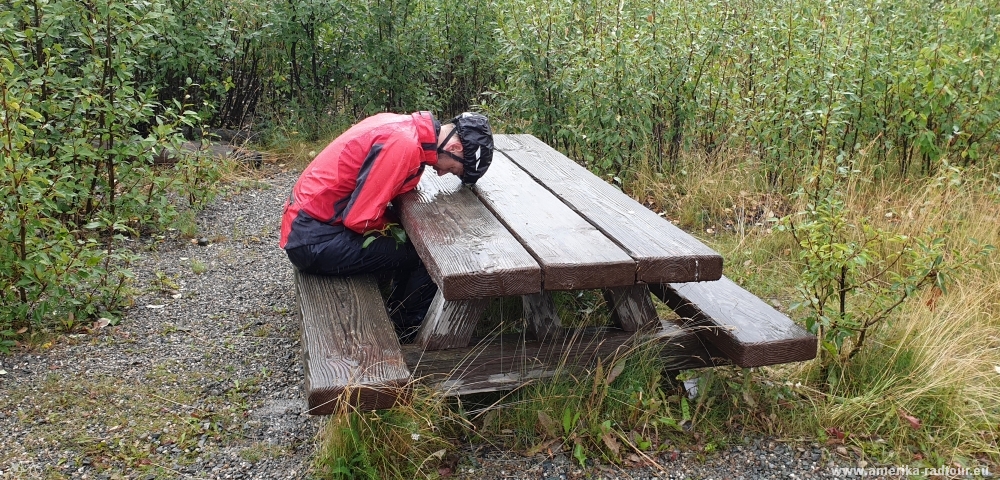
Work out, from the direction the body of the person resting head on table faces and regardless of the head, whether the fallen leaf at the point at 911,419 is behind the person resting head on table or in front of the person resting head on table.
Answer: in front

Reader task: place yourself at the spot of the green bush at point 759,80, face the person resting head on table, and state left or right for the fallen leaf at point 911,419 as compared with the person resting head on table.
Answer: left

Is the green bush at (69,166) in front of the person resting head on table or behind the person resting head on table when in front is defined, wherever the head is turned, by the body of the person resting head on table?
behind

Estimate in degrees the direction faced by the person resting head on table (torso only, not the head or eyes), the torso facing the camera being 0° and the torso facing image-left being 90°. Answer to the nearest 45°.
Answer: approximately 270°

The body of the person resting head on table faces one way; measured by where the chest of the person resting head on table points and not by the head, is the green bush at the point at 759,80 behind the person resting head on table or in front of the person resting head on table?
in front

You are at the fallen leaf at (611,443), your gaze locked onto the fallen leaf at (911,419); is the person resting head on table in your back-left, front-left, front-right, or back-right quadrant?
back-left

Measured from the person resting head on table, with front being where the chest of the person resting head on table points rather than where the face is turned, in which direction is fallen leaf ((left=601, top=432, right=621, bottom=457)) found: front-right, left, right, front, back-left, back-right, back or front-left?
front-right
